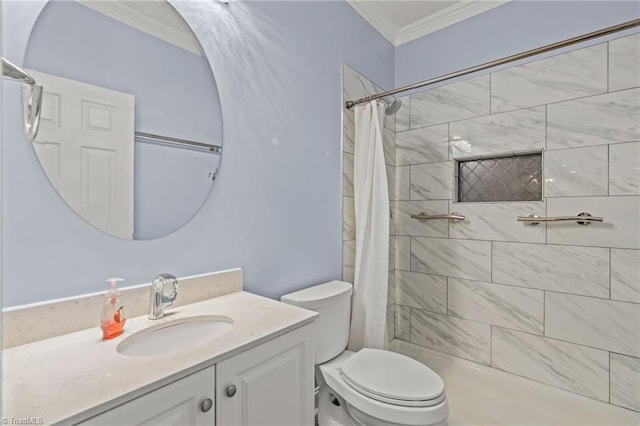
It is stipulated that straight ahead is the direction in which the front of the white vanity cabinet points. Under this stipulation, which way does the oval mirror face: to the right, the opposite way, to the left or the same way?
the same way

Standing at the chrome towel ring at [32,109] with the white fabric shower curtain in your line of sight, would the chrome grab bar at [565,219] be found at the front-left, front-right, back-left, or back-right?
front-right

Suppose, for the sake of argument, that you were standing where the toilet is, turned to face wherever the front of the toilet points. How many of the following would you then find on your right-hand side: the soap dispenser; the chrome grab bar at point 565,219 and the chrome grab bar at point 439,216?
1

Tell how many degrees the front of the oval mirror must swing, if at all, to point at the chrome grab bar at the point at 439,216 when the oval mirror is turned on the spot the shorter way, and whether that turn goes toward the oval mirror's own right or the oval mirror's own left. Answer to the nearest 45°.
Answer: approximately 45° to the oval mirror's own left

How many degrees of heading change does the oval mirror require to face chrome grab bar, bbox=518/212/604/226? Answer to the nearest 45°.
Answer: approximately 45° to its left

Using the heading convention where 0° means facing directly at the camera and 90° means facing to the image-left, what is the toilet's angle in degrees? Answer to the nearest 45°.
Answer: approximately 315°

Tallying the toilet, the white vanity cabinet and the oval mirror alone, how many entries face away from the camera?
0

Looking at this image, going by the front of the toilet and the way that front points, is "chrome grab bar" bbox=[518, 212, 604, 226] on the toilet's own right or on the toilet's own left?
on the toilet's own left

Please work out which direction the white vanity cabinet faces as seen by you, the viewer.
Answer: facing the viewer and to the right of the viewer

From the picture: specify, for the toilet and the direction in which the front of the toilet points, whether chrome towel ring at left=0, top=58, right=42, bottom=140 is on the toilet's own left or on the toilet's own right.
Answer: on the toilet's own right

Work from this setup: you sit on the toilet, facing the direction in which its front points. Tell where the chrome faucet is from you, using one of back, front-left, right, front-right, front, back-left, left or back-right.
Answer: right

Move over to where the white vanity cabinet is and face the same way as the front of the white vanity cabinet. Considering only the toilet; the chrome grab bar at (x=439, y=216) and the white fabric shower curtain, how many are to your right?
0

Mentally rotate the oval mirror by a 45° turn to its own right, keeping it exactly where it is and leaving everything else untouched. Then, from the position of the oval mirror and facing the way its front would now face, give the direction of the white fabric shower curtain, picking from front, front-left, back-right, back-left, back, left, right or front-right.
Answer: left
